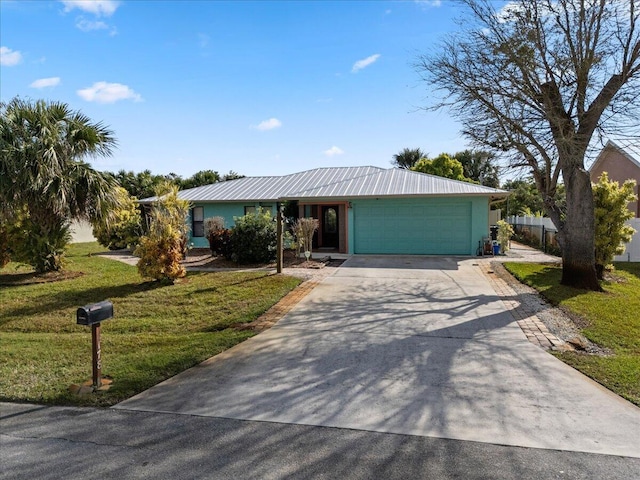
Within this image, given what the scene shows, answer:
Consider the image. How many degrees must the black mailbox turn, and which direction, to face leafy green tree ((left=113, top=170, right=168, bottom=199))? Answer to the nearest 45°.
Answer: approximately 135° to its right

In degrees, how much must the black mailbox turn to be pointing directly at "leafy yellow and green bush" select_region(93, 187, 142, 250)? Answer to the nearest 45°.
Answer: approximately 135° to its right

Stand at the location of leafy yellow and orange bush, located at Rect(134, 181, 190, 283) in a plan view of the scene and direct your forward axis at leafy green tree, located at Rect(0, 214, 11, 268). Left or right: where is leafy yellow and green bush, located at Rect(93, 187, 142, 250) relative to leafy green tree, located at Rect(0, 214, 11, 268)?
right

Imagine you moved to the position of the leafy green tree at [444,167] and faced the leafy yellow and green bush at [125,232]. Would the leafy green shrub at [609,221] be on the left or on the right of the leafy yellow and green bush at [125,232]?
left

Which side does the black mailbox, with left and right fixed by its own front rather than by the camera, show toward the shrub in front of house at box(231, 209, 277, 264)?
back

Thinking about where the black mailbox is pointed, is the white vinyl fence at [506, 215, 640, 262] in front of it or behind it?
behind

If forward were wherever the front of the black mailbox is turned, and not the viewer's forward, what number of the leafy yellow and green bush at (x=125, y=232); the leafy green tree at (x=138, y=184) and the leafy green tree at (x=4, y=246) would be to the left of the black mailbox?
0

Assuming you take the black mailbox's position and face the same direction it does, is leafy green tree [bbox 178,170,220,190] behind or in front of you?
behind

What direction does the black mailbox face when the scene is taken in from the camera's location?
facing the viewer and to the left of the viewer

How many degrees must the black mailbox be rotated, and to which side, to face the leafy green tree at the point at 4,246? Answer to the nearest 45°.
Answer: approximately 135° to its right

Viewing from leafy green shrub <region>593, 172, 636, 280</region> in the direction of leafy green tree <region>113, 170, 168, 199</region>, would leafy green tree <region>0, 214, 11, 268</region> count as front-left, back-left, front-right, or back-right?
front-left

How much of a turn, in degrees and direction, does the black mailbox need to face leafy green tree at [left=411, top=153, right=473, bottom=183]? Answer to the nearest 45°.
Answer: approximately 180°
